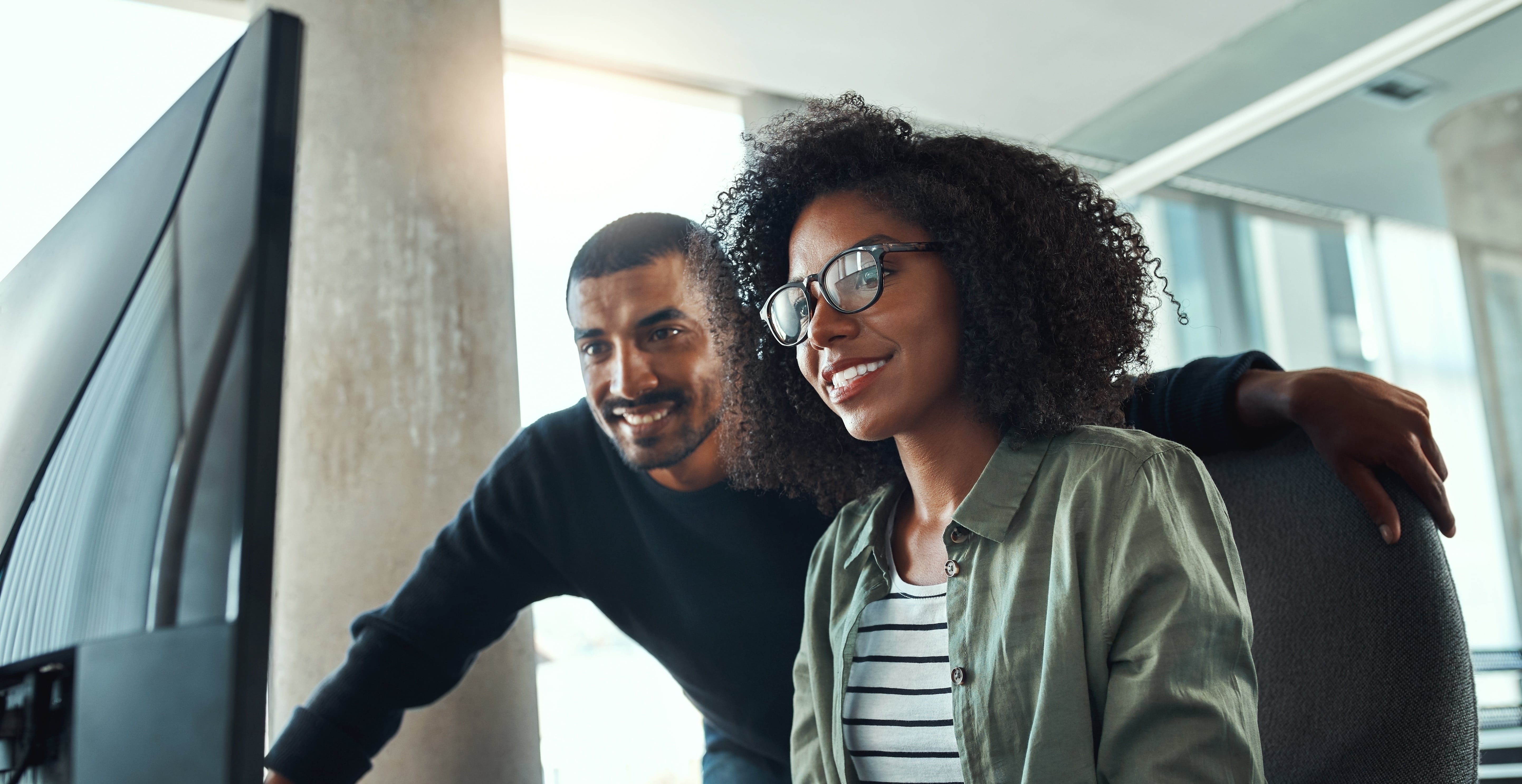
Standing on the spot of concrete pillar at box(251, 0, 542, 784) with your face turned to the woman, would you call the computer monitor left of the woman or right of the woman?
right

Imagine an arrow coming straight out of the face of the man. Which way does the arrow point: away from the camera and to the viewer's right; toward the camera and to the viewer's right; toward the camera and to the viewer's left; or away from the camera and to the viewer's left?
toward the camera and to the viewer's left

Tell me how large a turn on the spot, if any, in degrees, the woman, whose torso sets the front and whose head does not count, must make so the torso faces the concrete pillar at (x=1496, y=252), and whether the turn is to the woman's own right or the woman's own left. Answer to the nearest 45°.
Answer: approximately 180°

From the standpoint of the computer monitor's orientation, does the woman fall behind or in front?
in front

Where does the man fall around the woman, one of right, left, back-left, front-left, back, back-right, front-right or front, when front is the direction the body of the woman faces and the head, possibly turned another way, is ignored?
right

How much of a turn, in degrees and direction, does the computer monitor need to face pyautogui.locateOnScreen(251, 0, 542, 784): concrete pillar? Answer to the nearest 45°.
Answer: approximately 45° to its left

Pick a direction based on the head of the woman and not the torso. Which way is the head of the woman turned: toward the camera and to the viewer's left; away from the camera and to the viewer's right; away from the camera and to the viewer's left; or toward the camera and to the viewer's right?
toward the camera and to the viewer's left

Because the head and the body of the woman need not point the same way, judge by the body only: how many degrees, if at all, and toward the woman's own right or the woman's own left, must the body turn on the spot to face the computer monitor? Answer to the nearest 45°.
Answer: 0° — they already face it

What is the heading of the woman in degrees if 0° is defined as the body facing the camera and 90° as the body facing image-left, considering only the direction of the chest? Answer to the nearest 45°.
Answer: approximately 45°

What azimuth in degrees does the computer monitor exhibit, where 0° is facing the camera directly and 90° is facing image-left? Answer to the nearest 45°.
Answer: approximately 225°

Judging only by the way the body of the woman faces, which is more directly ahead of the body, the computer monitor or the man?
the computer monitor

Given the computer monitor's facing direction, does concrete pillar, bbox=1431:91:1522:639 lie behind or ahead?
ahead

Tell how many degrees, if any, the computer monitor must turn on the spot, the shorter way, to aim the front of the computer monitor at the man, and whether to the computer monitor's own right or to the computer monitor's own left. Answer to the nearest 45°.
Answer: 0° — it already faces them
